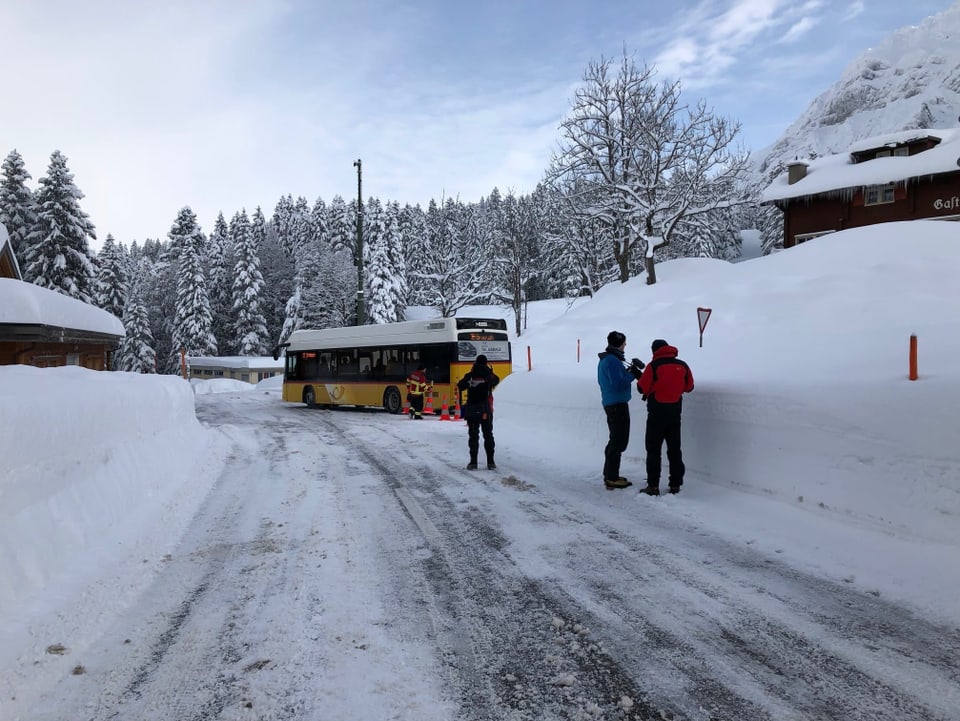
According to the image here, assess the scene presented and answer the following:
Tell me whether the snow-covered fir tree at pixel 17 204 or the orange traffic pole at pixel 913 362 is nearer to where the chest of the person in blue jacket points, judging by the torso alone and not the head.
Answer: the orange traffic pole

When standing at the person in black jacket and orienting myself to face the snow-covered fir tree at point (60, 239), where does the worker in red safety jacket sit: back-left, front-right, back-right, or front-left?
front-right

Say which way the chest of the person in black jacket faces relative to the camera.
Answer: away from the camera

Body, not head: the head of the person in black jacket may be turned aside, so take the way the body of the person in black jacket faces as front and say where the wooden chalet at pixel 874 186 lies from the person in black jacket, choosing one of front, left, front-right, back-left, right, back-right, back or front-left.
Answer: front-right

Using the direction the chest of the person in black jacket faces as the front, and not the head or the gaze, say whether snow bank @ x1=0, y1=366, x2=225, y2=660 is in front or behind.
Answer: behind

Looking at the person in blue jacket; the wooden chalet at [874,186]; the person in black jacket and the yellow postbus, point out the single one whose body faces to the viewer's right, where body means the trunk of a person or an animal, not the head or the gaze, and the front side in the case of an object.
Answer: the person in blue jacket

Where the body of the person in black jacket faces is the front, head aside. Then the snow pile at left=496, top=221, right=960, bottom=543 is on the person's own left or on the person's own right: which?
on the person's own right

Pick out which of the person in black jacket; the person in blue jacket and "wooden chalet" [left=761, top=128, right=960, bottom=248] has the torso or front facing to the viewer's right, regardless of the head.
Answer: the person in blue jacket

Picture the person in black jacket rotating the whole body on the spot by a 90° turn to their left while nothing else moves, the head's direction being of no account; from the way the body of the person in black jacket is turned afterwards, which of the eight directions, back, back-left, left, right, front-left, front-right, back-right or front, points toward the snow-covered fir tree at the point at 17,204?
front-right

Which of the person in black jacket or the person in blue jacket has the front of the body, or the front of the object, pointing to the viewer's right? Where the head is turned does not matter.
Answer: the person in blue jacket

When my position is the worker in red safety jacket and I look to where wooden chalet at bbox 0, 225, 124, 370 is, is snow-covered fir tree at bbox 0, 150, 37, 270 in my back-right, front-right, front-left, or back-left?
front-right

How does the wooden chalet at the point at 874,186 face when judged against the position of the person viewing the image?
facing the viewer and to the left of the viewer

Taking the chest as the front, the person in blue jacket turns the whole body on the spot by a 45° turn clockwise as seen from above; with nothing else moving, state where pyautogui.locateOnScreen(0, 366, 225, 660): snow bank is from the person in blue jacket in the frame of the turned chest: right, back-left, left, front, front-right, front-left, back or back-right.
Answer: right

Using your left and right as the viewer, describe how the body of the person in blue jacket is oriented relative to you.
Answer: facing to the right of the viewer
